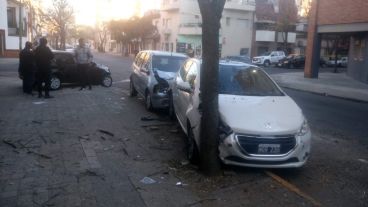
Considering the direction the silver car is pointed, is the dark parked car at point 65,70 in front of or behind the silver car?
behind

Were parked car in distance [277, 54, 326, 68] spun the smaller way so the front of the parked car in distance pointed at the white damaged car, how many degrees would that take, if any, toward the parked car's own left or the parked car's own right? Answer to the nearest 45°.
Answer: approximately 90° to the parked car's own left

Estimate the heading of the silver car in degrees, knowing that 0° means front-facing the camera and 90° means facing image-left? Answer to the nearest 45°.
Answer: approximately 315°

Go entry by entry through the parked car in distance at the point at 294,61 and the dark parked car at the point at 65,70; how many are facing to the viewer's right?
1

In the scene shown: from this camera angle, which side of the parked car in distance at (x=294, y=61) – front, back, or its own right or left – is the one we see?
left

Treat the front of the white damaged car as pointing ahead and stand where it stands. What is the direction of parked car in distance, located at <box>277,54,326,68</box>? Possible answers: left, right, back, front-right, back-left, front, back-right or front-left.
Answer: back-left

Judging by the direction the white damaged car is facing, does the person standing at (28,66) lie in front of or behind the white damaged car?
behind

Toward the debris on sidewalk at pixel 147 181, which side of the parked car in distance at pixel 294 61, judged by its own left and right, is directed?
left

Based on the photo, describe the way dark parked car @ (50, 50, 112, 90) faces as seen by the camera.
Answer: facing to the right of the viewer

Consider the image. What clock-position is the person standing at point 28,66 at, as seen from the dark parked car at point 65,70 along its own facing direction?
The person standing is roughly at 4 o'clock from the dark parked car.
